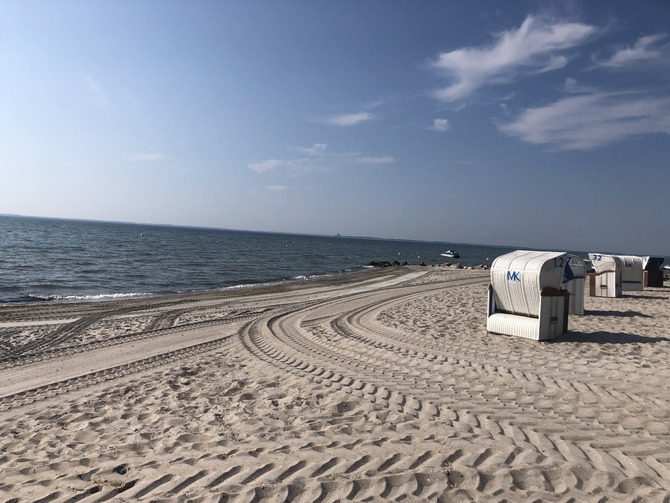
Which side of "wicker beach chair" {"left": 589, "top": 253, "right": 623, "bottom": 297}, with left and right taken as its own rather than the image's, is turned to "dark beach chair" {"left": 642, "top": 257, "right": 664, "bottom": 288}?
right

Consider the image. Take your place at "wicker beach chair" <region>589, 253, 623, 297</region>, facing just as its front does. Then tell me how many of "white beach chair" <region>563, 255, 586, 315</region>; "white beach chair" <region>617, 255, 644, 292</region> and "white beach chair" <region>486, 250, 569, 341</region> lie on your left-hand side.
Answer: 2

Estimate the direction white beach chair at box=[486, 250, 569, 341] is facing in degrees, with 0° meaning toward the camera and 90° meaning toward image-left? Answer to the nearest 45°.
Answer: approximately 225°

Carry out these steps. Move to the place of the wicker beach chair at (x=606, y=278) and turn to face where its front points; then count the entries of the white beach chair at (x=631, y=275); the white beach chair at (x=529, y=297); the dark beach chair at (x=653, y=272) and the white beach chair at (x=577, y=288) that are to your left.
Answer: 2

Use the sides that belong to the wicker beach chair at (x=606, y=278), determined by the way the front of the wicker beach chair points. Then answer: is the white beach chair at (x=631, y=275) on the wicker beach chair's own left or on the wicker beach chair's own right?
on the wicker beach chair's own right
